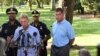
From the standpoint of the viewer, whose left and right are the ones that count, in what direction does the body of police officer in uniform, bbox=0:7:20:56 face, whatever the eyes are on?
facing the viewer
